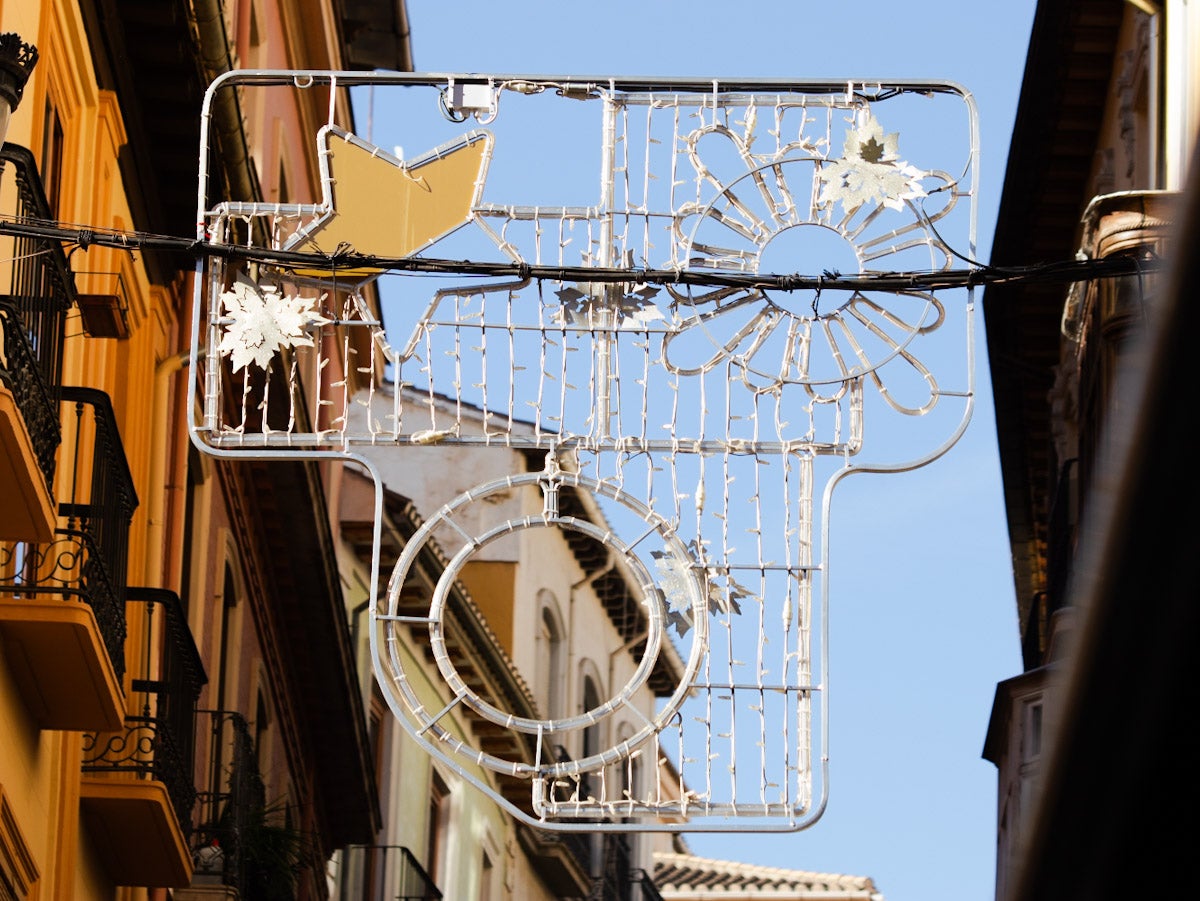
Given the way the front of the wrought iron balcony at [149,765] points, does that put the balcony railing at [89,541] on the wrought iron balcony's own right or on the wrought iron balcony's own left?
on the wrought iron balcony's own right

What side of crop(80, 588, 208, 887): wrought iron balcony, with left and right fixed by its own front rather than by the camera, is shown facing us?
right

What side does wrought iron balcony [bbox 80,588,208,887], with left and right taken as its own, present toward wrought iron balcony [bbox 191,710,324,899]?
left

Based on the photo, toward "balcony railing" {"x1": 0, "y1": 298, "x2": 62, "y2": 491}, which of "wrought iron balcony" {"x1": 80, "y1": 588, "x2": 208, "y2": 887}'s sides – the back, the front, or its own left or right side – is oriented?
right

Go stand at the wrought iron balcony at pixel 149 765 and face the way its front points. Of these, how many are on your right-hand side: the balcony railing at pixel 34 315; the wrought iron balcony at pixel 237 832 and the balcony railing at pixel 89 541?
2

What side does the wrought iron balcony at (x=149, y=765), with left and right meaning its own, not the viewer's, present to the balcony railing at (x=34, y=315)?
right

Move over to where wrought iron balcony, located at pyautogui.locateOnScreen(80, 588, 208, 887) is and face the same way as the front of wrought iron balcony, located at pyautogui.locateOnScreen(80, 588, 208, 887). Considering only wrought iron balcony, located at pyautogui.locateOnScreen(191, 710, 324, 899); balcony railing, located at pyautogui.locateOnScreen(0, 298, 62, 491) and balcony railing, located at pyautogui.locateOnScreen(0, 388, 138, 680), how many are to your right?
2
